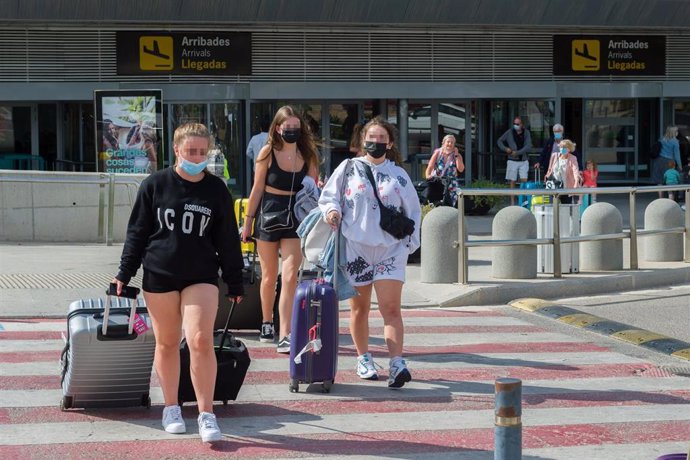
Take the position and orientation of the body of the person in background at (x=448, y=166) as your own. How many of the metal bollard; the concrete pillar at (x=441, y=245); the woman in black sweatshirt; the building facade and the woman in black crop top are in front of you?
4

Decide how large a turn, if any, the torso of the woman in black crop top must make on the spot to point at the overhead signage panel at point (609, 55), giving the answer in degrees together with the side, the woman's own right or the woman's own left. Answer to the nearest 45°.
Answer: approximately 135° to the woman's own left

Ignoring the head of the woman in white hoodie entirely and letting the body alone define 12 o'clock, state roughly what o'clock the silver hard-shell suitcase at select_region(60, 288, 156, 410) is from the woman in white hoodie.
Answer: The silver hard-shell suitcase is roughly at 2 o'clock from the woman in white hoodie.

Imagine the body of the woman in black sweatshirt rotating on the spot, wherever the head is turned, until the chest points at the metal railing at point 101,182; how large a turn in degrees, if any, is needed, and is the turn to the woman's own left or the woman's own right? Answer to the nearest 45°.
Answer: approximately 180°

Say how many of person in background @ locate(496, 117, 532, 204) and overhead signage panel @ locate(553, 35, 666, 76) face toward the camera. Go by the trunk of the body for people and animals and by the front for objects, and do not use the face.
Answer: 2

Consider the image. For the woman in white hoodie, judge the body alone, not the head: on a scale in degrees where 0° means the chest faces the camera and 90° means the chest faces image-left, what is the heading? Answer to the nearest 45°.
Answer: approximately 0°

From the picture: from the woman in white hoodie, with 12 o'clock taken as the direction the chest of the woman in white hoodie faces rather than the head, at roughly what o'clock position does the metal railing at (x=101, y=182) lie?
The metal railing is roughly at 5 o'clock from the woman in white hoodie.

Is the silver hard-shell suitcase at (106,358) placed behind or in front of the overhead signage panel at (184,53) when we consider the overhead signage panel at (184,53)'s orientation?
in front
